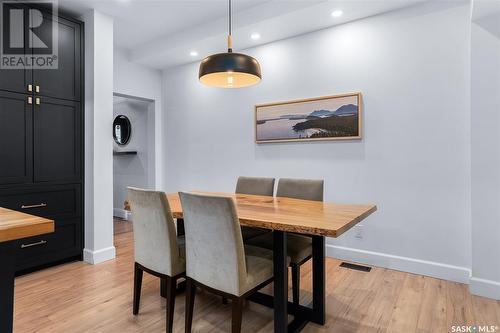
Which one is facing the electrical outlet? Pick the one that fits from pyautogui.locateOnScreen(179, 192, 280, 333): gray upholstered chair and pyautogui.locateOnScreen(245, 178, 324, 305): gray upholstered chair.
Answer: pyautogui.locateOnScreen(179, 192, 280, 333): gray upholstered chair

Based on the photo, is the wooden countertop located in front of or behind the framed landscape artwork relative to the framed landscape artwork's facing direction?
in front

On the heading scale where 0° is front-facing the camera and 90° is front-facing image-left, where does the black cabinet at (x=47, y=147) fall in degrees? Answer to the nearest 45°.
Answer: approximately 315°

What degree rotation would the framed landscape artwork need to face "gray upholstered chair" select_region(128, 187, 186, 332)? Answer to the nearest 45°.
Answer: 0° — it already faces it

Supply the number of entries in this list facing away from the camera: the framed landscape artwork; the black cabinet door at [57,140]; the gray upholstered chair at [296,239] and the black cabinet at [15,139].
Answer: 0

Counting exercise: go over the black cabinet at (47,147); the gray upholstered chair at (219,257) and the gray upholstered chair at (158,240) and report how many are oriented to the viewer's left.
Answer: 0

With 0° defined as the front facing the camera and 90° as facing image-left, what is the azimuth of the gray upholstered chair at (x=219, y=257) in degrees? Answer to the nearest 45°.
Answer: approximately 225°

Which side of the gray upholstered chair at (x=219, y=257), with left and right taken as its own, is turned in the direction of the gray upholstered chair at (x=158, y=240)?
left

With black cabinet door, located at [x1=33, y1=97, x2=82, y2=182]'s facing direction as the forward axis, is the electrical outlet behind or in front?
in front

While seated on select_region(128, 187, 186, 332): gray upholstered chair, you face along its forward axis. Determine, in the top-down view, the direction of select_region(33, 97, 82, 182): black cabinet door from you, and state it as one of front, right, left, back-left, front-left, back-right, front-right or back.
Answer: left

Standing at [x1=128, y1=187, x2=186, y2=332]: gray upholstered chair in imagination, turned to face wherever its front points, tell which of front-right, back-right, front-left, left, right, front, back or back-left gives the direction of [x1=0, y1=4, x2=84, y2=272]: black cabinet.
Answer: left

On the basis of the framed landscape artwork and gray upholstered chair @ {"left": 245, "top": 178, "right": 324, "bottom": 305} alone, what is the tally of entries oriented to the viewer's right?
0

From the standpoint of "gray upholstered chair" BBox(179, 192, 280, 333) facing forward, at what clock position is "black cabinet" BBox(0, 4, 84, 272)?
The black cabinet is roughly at 9 o'clock from the gray upholstered chair.

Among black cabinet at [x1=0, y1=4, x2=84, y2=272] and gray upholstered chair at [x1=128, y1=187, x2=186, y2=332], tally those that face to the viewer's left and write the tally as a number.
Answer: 0

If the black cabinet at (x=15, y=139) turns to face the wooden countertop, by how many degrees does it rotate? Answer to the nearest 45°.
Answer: approximately 45° to its right

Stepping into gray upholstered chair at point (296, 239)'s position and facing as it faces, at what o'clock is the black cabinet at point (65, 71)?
The black cabinet is roughly at 2 o'clock from the gray upholstered chair.

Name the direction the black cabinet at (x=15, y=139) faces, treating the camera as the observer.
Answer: facing the viewer and to the right of the viewer

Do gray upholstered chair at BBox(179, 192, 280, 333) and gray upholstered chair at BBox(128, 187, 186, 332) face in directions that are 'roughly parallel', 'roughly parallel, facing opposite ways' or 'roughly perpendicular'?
roughly parallel

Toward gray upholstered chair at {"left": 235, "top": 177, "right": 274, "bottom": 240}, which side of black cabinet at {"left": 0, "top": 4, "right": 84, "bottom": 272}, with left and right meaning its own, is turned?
front
